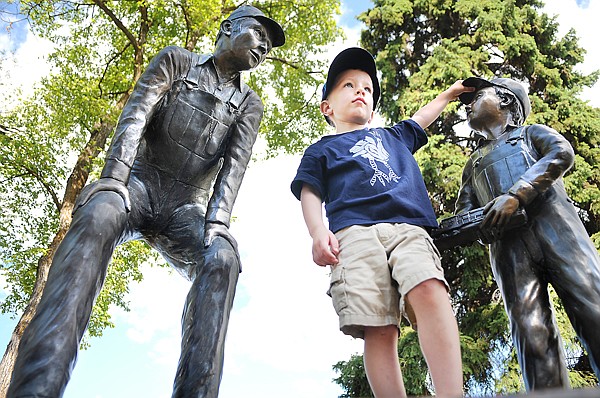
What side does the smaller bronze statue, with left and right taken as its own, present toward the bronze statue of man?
front

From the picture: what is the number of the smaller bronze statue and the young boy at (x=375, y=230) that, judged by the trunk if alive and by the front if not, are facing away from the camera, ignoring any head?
0

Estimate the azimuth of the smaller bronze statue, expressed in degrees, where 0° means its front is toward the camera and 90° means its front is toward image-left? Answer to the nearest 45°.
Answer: approximately 45°

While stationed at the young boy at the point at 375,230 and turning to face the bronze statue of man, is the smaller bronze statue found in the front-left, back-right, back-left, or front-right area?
back-right

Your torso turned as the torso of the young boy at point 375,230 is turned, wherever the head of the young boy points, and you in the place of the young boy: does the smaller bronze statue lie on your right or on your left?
on your left

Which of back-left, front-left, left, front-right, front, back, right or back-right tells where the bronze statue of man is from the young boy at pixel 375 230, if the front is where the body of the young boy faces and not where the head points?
right

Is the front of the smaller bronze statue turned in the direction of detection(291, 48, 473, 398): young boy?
yes

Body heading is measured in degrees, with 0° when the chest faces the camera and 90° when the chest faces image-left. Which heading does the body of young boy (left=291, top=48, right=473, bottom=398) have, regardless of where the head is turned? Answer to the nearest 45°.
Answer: approximately 0°
